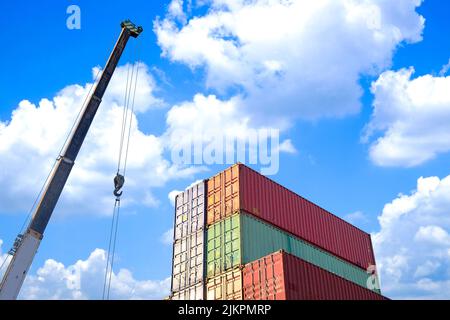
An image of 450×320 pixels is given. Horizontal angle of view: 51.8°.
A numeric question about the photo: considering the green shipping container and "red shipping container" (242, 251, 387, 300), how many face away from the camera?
0

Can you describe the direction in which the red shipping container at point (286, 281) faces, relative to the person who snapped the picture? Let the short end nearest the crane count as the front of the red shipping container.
facing the viewer and to the left of the viewer

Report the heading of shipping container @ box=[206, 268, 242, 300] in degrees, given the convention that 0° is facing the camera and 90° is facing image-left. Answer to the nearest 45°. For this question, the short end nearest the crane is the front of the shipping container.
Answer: approximately 45°

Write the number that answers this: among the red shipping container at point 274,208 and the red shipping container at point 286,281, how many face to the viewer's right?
0

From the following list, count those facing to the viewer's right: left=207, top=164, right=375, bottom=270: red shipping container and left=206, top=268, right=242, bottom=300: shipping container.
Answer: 0

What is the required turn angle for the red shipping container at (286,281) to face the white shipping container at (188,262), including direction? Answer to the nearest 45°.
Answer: approximately 90° to its right

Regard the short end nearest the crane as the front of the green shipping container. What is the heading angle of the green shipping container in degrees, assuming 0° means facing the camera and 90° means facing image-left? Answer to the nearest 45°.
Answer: approximately 45°

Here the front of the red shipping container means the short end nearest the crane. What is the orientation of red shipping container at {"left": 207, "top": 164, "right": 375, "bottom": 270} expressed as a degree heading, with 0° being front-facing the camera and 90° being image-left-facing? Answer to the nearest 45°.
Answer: approximately 45°
